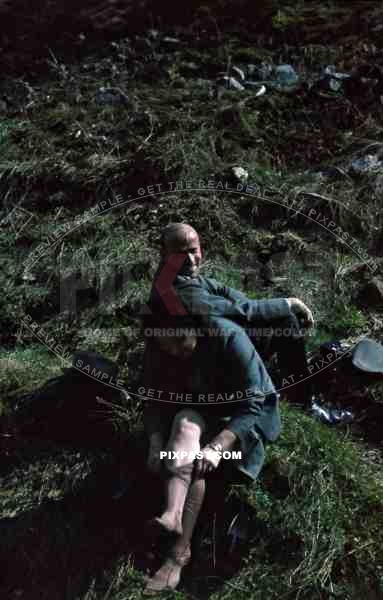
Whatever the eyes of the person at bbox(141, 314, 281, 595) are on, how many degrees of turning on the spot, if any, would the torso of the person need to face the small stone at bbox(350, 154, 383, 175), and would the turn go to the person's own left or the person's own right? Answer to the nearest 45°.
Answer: approximately 180°

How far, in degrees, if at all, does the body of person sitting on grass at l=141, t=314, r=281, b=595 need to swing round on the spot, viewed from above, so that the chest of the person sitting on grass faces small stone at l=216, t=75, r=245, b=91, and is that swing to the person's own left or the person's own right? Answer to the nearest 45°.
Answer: approximately 135° to the person's own right

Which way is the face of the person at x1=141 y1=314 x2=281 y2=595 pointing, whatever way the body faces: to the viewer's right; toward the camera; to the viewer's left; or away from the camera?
toward the camera

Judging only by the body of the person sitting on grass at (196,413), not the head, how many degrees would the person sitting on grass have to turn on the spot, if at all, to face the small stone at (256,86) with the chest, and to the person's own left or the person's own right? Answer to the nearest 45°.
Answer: approximately 135° to the person's own right

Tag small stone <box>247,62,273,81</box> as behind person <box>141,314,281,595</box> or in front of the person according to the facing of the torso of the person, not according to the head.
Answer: behind

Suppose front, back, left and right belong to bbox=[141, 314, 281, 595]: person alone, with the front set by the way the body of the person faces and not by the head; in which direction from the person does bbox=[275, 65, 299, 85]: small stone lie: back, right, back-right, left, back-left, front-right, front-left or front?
back-right

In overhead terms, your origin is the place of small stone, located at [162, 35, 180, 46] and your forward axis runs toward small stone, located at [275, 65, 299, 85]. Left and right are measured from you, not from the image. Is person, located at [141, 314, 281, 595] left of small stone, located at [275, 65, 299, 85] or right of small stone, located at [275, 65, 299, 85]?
right

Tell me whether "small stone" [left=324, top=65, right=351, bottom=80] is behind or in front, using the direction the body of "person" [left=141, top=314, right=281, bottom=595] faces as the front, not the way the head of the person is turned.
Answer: behind

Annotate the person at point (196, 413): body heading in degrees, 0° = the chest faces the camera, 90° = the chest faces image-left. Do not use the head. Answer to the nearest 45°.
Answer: approximately 45°

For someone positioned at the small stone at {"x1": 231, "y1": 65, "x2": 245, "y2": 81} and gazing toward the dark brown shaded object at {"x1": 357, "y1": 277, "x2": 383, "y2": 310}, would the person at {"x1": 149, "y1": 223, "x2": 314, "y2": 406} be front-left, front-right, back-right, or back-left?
front-right
